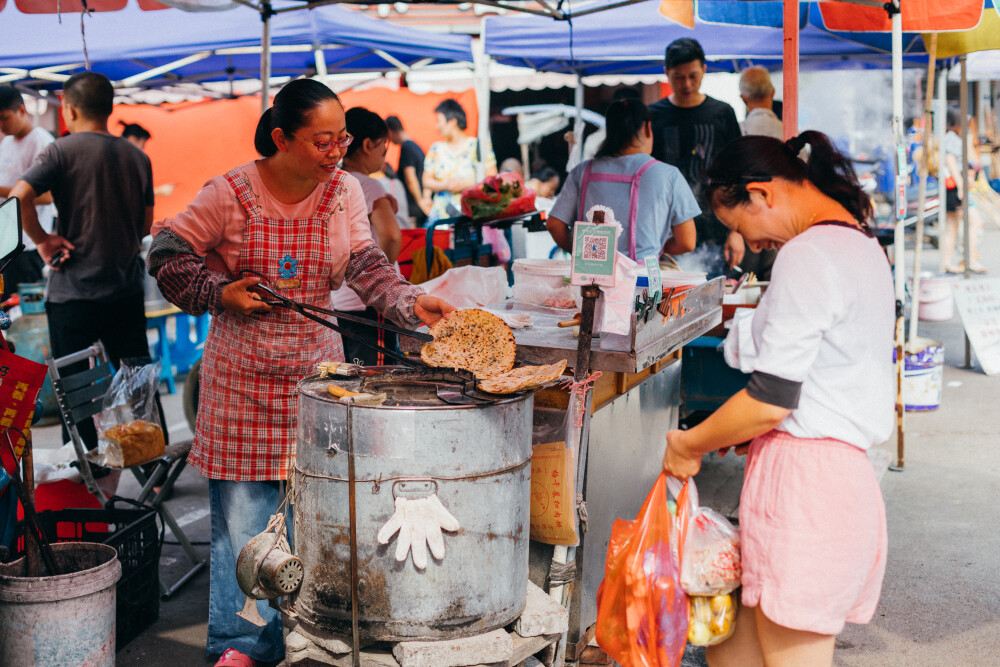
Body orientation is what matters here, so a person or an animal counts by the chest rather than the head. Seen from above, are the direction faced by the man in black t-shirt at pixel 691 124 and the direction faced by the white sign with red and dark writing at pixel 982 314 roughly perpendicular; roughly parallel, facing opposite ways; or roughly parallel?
roughly parallel

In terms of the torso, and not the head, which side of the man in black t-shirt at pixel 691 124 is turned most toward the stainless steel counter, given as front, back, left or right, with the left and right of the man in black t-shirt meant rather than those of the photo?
front

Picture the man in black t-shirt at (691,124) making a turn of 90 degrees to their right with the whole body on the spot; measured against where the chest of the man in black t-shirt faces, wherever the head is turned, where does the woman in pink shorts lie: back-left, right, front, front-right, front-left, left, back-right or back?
left

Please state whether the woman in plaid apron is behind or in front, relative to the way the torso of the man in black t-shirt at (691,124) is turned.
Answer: in front

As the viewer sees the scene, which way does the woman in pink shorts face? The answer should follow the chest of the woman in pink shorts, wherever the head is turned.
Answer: to the viewer's left

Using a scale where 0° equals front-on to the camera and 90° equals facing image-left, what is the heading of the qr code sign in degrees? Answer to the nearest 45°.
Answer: approximately 0°

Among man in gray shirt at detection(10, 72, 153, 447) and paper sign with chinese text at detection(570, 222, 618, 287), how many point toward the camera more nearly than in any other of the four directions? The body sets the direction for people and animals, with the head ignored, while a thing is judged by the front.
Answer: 1

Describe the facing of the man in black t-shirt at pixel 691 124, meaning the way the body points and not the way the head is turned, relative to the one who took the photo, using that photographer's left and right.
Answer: facing the viewer

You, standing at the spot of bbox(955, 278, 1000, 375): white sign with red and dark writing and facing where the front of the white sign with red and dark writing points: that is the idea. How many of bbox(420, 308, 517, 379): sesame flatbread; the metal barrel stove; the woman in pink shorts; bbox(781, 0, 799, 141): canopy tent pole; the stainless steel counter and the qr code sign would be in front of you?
6

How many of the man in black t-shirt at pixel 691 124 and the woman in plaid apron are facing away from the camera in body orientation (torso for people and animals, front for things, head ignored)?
0
